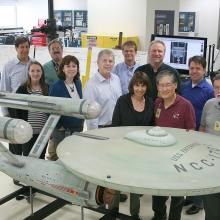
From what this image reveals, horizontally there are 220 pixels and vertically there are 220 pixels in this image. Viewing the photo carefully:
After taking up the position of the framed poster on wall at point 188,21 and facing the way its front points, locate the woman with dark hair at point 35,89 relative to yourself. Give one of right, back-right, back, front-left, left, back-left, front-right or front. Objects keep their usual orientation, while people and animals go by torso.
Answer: front

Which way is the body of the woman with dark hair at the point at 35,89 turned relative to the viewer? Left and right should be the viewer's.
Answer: facing the viewer

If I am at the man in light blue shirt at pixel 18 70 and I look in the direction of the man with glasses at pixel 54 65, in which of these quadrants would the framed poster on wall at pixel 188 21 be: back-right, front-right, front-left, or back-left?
front-left

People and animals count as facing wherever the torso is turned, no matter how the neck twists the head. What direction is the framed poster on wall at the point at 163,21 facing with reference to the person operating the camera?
facing the viewer

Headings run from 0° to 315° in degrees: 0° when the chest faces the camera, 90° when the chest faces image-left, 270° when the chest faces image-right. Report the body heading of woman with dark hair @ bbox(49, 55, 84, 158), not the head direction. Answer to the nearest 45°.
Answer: approximately 315°

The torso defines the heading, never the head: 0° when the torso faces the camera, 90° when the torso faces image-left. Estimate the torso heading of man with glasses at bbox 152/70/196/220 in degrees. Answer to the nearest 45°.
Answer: approximately 45°

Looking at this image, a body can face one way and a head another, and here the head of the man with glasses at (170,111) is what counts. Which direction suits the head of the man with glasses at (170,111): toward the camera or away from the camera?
toward the camera

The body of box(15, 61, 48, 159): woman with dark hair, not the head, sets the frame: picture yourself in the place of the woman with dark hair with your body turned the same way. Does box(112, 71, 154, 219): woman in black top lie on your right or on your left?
on your left

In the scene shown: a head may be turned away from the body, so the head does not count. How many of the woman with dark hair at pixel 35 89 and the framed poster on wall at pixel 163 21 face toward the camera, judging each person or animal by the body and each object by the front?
2

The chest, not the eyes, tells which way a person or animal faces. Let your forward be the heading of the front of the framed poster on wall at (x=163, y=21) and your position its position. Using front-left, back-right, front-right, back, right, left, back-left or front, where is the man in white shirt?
front

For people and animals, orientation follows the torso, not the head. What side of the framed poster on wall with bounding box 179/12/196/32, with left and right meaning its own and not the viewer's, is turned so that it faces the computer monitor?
front

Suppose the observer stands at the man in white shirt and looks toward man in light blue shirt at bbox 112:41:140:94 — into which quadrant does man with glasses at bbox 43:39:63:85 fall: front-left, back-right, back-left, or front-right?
front-left
